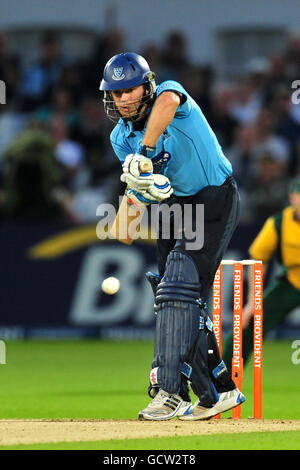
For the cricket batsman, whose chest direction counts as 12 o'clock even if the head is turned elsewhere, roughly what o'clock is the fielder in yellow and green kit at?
The fielder in yellow and green kit is roughly at 5 o'clock from the cricket batsman.

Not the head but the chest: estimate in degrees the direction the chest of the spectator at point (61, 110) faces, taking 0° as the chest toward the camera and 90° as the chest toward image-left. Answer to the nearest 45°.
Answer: approximately 0°

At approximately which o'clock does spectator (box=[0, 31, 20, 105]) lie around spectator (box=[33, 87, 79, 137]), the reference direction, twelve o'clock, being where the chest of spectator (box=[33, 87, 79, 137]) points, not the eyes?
spectator (box=[0, 31, 20, 105]) is roughly at 4 o'clock from spectator (box=[33, 87, 79, 137]).

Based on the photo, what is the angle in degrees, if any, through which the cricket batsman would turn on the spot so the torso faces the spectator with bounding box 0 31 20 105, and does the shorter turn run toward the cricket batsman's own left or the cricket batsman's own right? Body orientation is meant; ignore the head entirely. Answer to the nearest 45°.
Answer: approximately 135° to the cricket batsman's own right

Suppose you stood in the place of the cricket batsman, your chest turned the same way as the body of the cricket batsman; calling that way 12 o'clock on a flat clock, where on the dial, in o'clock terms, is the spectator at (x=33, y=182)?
The spectator is roughly at 4 o'clock from the cricket batsman.

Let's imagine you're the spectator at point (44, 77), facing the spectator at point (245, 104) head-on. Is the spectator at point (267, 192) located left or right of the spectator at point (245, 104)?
right

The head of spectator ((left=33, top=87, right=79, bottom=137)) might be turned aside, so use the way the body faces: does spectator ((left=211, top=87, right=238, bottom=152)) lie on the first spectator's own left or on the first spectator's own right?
on the first spectator's own left

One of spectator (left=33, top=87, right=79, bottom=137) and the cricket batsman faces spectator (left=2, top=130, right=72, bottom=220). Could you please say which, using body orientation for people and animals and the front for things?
spectator (left=33, top=87, right=79, bottom=137)

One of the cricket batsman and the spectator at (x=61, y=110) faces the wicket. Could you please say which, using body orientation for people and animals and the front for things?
the spectator

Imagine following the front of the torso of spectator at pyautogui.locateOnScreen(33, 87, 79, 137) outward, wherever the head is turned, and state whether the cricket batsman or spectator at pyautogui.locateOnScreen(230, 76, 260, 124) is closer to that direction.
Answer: the cricket batsman

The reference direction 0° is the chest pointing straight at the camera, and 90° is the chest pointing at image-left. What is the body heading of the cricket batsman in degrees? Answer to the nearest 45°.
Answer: approximately 45°

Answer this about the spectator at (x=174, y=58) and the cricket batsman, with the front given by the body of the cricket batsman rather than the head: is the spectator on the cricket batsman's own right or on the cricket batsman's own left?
on the cricket batsman's own right
